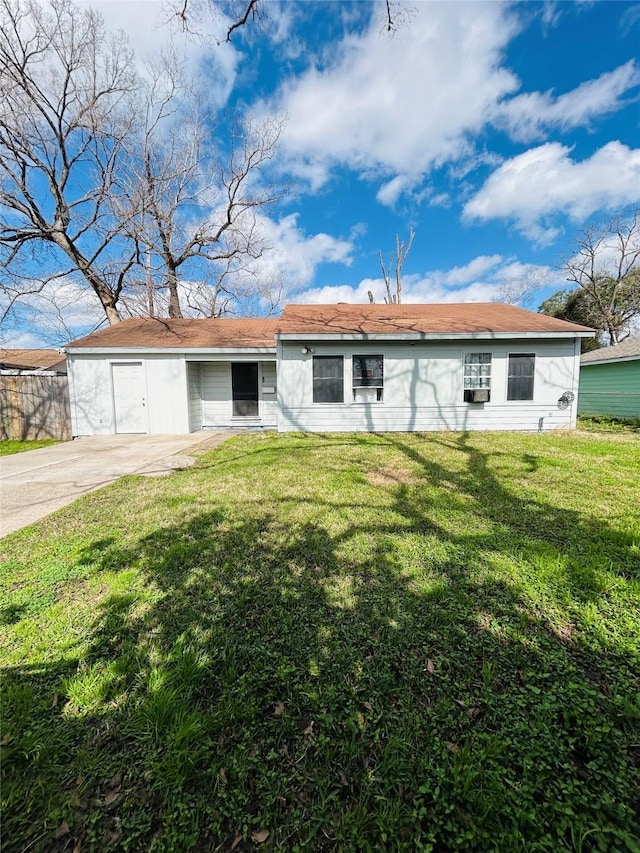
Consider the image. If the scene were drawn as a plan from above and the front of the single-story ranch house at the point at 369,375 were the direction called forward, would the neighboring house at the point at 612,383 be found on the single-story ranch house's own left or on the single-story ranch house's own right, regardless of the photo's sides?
on the single-story ranch house's own left

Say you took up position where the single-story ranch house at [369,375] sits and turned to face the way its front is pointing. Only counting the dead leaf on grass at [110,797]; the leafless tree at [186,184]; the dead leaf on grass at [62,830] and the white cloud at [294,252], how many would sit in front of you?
2

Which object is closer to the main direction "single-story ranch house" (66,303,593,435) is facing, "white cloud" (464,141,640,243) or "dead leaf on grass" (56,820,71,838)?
the dead leaf on grass

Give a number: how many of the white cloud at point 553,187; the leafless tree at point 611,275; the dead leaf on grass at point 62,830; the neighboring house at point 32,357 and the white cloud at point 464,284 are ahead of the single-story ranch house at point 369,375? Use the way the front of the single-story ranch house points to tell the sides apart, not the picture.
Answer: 1

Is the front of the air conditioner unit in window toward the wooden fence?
no

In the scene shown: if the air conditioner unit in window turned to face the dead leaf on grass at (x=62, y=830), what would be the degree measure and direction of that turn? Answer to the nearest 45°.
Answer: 0° — it already faces it

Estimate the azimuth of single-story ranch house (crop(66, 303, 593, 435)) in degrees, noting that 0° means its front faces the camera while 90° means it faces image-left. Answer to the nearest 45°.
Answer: approximately 0°

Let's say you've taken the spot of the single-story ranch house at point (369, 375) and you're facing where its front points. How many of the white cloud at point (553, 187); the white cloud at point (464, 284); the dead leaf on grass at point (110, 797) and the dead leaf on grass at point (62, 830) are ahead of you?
2

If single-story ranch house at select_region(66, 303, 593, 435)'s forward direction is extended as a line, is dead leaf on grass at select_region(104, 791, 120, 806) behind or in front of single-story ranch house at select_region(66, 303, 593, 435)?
in front

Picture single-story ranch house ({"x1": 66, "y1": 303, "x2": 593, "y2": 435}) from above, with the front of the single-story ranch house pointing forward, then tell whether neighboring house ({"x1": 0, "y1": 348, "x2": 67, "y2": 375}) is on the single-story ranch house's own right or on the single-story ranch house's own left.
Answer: on the single-story ranch house's own right

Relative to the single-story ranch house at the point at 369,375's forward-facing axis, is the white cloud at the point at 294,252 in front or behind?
behind

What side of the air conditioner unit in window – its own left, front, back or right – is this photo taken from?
back

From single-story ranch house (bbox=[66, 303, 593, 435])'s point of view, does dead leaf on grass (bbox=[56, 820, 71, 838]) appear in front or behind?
in front
